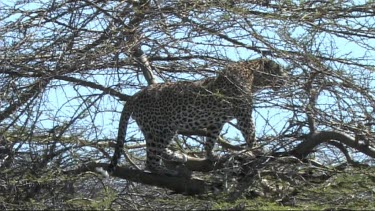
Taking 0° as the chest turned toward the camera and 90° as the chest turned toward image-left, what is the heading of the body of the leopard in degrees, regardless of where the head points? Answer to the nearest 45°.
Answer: approximately 270°
